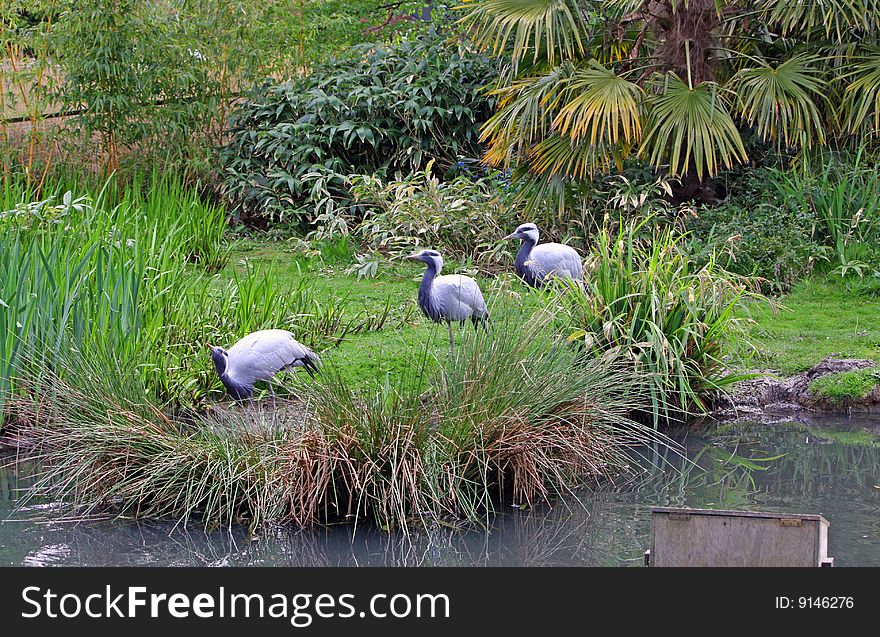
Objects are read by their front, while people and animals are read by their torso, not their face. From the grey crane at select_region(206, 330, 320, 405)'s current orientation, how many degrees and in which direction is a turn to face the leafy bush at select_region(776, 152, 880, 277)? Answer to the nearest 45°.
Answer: approximately 135° to its right

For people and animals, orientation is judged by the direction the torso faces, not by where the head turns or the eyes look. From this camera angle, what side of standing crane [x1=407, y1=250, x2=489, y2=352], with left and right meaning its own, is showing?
left

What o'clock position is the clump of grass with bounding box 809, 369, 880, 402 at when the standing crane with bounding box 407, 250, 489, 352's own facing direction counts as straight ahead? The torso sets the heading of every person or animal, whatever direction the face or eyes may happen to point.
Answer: The clump of grass is roughly at 6 o'clock from the standing crane.

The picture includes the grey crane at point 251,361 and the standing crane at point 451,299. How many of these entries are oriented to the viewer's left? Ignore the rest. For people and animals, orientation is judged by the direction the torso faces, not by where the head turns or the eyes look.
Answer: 2

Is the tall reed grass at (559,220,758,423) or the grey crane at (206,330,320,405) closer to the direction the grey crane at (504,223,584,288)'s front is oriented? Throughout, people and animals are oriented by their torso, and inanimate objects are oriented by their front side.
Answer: the grey crane

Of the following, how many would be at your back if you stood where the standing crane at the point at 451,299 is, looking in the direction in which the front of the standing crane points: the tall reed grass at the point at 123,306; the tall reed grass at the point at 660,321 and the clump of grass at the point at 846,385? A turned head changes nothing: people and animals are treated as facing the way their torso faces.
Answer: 2

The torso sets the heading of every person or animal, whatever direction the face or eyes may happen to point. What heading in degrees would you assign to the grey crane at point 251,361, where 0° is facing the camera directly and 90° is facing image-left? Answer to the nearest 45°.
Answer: approximately 90°

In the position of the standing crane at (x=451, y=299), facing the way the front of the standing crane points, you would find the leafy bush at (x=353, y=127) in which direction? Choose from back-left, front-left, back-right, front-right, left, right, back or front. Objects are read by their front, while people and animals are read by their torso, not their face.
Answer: right

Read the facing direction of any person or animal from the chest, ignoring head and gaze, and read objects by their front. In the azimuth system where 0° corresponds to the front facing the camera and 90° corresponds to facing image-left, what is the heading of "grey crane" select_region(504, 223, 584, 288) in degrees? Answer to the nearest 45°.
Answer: approximately 90°

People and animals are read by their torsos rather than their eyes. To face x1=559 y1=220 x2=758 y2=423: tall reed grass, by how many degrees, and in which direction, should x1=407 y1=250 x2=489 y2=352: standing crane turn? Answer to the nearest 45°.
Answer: approximately 180°

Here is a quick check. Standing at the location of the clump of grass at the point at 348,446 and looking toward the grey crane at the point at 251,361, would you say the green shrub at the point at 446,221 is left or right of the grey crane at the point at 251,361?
right
